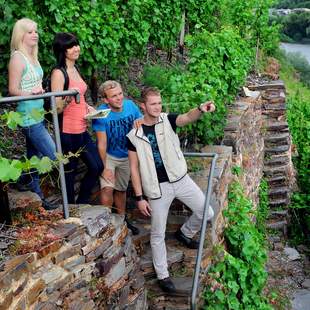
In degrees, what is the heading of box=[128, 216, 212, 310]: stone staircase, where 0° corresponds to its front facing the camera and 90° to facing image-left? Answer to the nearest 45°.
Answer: approximately 0°

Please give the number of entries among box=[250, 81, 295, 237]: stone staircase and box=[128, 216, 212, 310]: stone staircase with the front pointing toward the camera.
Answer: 2

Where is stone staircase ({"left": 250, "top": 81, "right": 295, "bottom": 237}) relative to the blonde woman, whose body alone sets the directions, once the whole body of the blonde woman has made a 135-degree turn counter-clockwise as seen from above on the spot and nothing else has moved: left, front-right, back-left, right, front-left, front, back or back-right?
front-right

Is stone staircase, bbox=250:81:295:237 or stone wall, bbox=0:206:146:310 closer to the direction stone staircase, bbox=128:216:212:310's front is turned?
the stone wall

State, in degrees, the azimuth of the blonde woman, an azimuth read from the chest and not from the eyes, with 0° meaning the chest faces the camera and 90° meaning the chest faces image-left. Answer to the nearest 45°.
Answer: approximately 315°

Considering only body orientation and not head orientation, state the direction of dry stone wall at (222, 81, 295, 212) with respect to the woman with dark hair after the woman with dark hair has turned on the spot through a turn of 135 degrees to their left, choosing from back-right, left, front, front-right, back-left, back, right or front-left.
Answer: front-right

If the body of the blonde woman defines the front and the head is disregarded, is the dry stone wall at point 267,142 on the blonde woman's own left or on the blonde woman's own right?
on the blonde woman's own left
